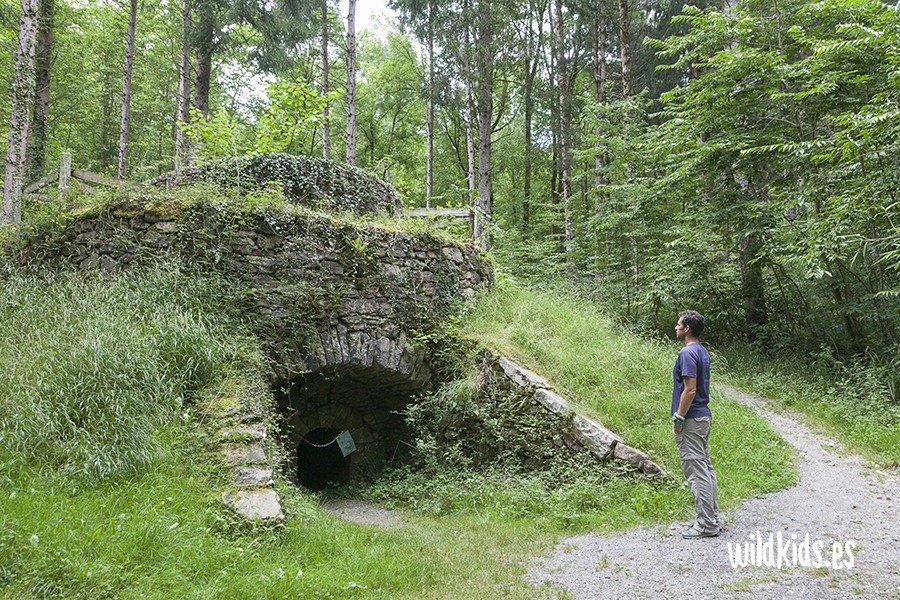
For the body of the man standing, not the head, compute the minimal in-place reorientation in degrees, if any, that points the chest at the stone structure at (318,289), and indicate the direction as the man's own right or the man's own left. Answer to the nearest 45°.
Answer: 0° — they already face it

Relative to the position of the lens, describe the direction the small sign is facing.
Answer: facing the viewer

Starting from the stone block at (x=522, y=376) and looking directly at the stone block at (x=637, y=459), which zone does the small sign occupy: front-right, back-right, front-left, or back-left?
back-right

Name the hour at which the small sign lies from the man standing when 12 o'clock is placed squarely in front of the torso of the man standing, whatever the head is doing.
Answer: The small sign is roughly at 1 o'clock from the man standing.

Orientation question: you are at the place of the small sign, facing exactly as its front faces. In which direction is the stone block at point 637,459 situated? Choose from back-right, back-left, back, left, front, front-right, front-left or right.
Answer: front-left

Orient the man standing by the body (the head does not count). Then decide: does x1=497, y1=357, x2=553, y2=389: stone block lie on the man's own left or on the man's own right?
on the man's own right

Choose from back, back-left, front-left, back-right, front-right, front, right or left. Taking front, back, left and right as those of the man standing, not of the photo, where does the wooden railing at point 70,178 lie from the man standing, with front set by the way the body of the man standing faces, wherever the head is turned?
front

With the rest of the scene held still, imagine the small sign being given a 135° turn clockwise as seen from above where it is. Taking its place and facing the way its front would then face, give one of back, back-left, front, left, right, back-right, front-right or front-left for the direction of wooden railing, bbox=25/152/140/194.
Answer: front-left

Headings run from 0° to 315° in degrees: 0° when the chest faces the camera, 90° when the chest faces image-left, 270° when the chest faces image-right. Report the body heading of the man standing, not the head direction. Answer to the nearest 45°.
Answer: approximately 90°

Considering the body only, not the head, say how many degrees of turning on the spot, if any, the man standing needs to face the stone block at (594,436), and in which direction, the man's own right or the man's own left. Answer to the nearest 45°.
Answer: approximately 45° to the man's own right

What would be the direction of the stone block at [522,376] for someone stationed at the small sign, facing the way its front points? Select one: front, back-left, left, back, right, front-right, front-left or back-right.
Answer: front-left

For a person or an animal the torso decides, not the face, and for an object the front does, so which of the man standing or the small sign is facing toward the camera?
the small sign

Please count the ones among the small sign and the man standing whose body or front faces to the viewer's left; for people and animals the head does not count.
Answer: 1
